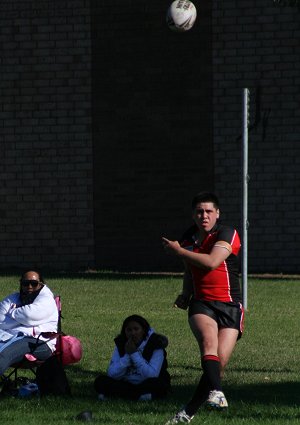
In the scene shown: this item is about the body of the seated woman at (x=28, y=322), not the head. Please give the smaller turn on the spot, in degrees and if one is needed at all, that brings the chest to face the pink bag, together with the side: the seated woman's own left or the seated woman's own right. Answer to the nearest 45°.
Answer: approximately 135° to the seated woman's own left

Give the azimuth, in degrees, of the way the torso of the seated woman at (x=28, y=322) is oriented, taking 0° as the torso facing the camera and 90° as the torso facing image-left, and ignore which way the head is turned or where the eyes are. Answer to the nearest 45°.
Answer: approximately 45°

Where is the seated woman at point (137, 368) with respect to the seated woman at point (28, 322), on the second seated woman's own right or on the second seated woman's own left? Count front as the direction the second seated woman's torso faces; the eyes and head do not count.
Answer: on the second seated woman's own left

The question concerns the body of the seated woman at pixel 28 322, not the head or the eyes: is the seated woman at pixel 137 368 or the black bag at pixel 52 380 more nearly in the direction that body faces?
the black bag

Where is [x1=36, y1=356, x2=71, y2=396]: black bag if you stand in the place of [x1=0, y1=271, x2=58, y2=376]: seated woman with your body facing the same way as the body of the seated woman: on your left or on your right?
on your left
